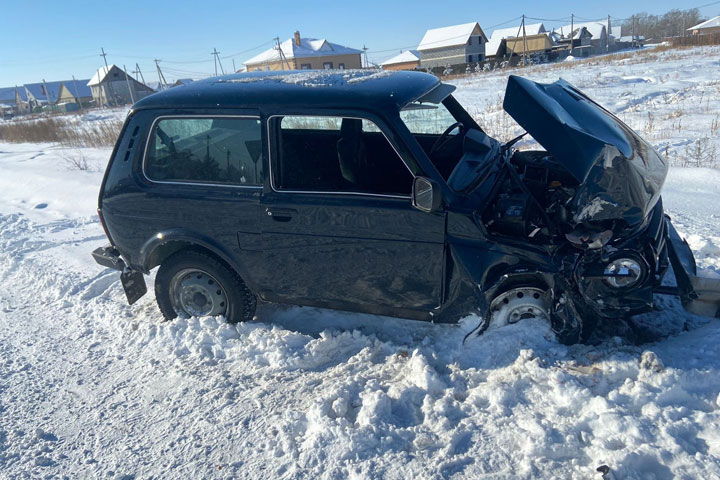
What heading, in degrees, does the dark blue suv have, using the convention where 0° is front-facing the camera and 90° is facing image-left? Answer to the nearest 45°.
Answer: approximately 270°
